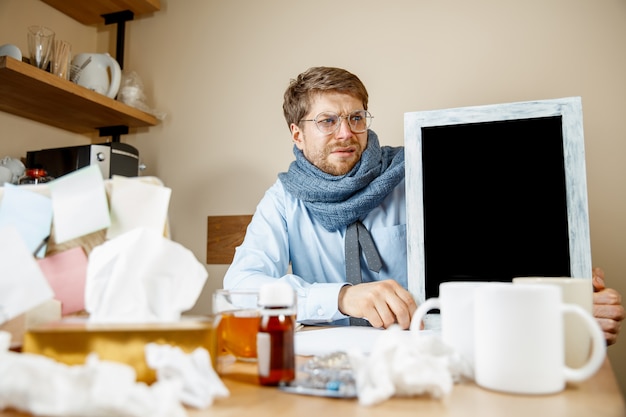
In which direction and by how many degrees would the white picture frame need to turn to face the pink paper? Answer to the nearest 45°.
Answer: approximately 45° to its right

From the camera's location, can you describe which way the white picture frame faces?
facing the viewer

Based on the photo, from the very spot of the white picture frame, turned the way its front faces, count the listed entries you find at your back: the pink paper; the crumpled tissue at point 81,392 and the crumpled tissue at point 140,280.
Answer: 0

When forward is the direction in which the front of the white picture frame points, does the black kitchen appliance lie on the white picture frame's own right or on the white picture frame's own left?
on the white picture frame's own right

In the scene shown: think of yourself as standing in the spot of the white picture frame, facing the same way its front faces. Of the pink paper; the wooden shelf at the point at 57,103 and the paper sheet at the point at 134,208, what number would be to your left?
0

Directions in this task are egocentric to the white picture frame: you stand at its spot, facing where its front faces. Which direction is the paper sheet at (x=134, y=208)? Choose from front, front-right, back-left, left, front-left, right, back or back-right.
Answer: front-right

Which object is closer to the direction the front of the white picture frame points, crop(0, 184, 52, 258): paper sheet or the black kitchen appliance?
the paper sheet
